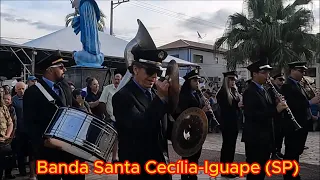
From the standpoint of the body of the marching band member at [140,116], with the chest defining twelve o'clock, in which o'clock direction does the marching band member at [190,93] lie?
the marching band member at [190,93] is roughly at 8 o'clock from the marching band member at [140,116].

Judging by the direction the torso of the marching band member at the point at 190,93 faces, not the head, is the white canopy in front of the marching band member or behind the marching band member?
behind

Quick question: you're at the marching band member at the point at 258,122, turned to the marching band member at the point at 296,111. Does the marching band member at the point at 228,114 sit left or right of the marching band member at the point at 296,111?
left

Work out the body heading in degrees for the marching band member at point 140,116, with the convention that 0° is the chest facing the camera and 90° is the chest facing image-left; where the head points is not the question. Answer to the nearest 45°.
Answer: approximately 315°

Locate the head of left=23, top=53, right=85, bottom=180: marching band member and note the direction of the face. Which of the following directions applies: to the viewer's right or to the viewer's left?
to the viewer's right

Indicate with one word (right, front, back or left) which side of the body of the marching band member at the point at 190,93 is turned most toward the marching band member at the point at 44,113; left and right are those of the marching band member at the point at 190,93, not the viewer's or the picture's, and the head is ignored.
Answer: right

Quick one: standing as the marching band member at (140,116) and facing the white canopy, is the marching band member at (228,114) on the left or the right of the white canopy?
right

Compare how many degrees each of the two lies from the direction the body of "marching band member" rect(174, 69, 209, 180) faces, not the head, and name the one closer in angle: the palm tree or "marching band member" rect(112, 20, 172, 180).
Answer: the marching band member

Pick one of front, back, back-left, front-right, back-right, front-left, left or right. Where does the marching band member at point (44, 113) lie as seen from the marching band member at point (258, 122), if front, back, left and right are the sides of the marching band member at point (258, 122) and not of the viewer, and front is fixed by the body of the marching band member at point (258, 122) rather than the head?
back-right

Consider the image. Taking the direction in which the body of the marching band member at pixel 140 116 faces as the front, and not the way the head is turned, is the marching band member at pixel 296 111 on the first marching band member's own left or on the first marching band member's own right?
on the first marching band member's own left

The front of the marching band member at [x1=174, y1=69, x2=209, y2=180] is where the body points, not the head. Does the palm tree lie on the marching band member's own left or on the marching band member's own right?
on the marching band member's own left

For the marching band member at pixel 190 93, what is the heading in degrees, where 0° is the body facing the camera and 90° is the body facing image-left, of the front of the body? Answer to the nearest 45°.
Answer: approximately 315°
